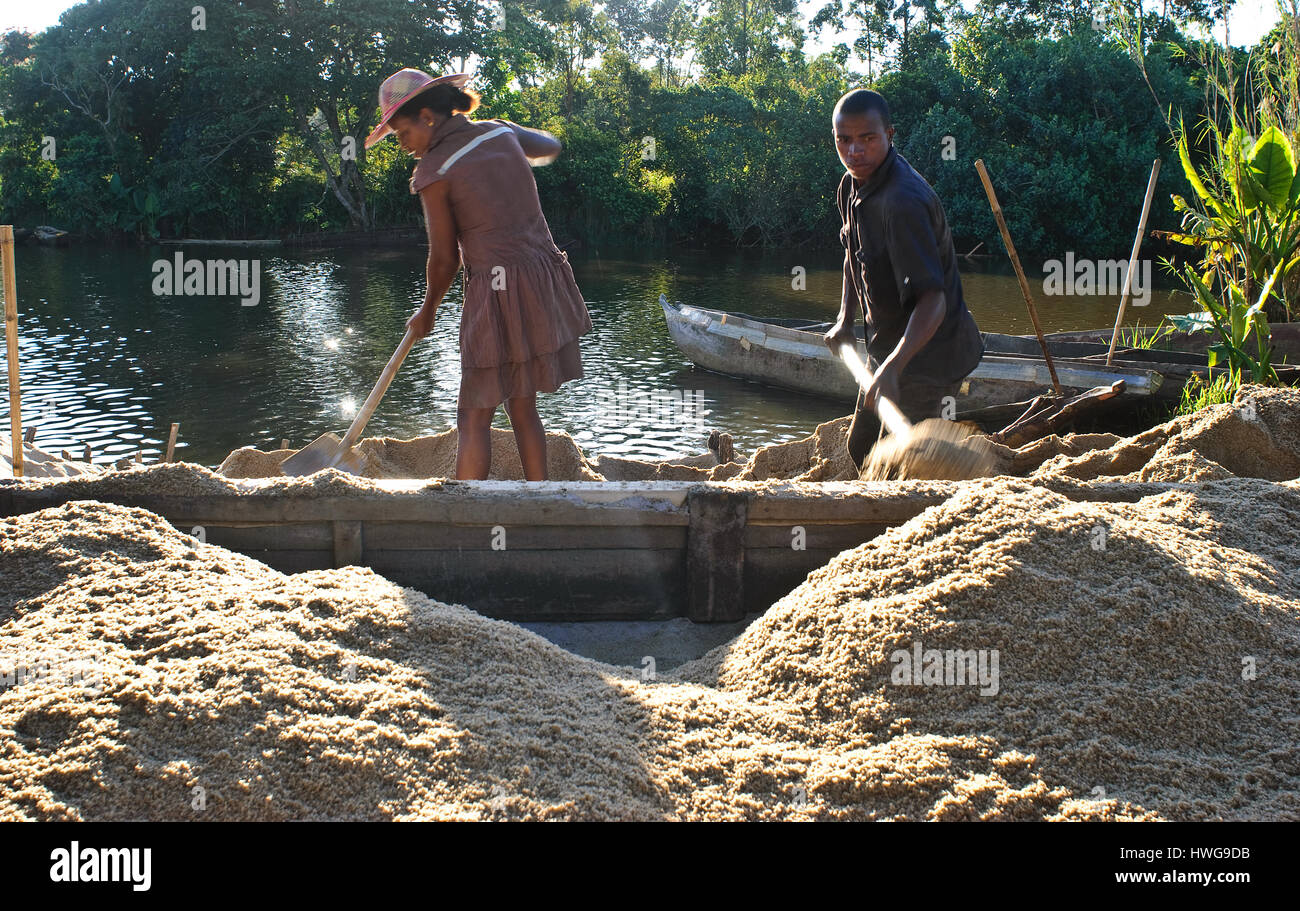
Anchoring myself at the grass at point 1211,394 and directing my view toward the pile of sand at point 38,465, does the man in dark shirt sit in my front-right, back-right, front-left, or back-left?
front-left

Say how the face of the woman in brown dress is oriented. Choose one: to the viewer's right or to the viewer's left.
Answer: to the viewer's left

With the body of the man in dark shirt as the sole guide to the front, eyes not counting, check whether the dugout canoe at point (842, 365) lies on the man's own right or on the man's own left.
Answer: on the man's own right

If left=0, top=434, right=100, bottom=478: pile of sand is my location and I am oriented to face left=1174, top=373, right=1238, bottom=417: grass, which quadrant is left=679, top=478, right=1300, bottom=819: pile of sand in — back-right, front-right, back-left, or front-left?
front-right

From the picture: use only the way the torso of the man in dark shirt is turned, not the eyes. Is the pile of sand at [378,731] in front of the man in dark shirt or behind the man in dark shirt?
in front

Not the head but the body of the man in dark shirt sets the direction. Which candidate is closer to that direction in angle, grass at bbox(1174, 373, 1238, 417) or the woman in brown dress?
the woman in brown dress

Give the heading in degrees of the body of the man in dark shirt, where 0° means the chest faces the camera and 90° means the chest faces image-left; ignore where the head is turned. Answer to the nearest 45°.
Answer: approximately 45°

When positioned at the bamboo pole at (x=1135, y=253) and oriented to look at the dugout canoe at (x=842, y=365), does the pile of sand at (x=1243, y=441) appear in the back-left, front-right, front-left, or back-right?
back-left

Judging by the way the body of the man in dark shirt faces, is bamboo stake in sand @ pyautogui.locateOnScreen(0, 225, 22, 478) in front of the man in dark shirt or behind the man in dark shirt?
in front

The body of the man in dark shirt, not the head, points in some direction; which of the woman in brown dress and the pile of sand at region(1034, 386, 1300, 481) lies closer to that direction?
the woman in brown dress

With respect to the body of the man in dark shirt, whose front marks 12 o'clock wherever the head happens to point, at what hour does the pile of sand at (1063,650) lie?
The pile of sand is roughly at 10 o'clock from the man in dark shirt.

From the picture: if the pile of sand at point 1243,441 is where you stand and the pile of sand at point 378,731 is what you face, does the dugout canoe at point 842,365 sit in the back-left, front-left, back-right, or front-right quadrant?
back-right

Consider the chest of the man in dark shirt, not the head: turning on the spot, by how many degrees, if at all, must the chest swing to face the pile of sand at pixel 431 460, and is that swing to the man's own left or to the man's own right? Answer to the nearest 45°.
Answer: approximately 90° to the man's own right

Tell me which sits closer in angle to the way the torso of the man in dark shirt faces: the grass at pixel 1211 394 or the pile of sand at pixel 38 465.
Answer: the pile of sand
